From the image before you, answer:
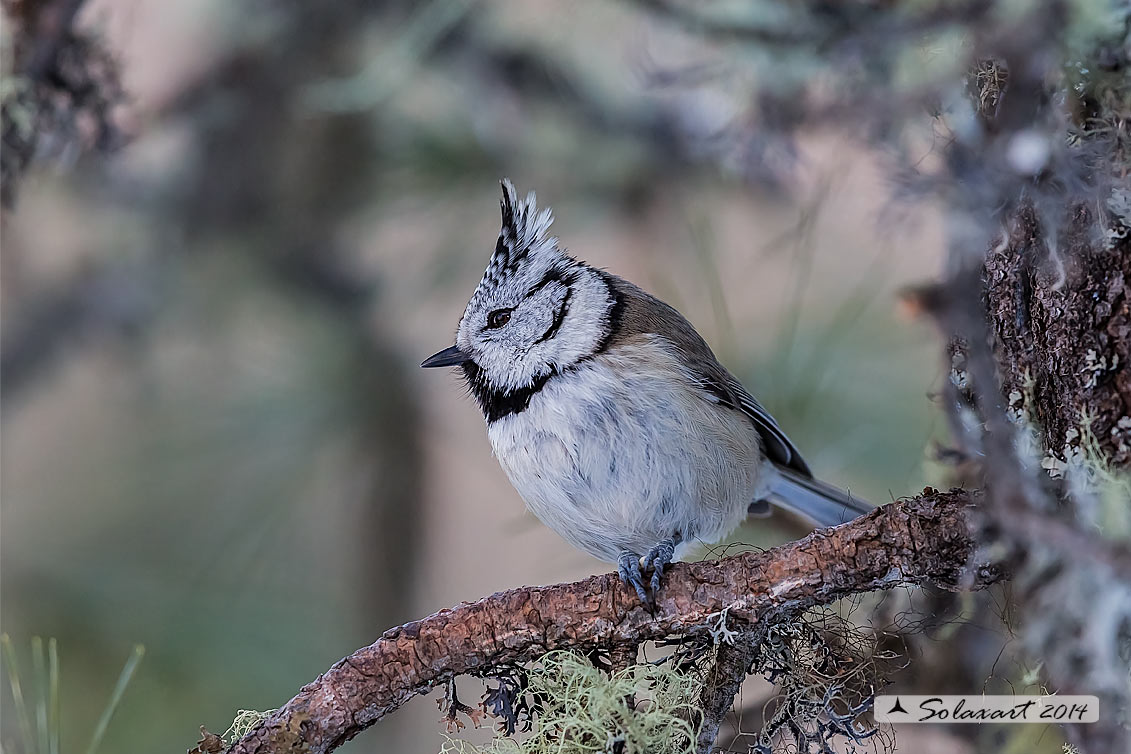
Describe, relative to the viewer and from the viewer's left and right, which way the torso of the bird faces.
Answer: facing the viewer and to the left of the viewer
